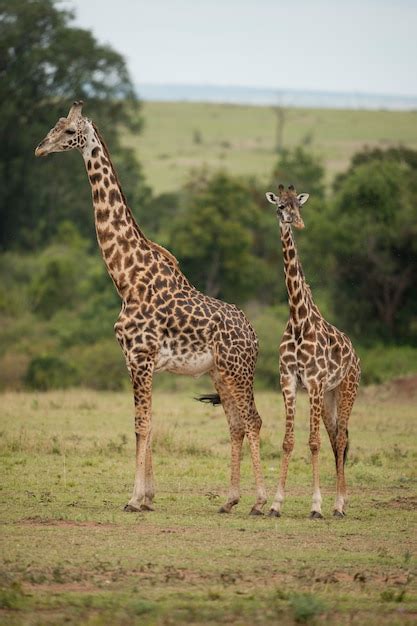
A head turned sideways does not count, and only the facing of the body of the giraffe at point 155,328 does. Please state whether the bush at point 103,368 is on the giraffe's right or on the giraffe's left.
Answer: on the giraffe's right

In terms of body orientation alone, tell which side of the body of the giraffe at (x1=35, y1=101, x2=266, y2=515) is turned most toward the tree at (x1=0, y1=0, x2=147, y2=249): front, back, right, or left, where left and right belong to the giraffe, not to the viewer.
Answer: right

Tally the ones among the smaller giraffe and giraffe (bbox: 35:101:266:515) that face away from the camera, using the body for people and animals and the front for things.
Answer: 0

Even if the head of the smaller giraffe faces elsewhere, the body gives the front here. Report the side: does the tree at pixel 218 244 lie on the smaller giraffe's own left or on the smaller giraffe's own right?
on the smaller giraffe's own right

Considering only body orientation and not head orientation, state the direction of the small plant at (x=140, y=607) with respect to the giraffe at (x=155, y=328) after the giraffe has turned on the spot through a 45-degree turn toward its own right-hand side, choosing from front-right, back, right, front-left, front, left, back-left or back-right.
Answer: back-left

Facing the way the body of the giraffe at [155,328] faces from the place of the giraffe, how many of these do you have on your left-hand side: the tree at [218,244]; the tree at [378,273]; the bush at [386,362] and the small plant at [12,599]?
1

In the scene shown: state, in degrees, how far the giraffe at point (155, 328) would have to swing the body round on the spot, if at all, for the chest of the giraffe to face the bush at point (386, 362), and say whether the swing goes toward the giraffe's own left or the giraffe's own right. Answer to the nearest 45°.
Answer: approximately 90° to the giraffe's own right

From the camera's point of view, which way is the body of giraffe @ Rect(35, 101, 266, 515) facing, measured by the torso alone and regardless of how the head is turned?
to the viewer's left

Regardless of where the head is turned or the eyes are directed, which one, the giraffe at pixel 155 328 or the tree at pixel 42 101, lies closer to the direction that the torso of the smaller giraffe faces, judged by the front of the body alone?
the giraffe

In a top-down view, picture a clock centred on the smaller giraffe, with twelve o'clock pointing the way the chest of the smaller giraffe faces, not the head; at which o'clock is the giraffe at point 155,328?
The giraffe is roughly at 2 o'clock from the smaller giraffe.

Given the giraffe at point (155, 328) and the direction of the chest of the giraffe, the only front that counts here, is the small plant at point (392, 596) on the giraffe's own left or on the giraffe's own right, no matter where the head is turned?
on the giraffe's own left
